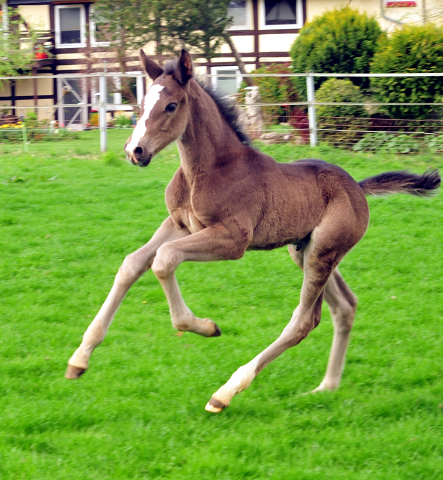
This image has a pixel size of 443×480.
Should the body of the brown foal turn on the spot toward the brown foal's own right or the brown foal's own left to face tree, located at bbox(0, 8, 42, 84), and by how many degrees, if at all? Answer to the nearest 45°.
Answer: approximately 135° to the brown foal's own right

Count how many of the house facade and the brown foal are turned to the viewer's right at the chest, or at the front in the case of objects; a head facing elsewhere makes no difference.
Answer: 0

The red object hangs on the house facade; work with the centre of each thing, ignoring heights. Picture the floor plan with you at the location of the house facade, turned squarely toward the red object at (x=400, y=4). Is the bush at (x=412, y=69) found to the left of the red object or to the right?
right

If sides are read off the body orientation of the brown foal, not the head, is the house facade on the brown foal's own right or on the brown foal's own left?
on the brown foal's own right

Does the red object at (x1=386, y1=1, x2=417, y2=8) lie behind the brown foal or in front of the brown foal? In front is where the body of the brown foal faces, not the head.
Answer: behind

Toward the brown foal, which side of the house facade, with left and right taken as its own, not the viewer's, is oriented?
front

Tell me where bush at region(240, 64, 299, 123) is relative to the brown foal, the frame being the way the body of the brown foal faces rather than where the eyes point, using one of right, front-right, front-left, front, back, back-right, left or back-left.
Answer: back-right

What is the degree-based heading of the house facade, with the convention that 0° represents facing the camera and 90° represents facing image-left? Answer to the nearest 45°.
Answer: approximately 0°

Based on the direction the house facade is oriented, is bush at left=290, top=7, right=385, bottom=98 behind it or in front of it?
in front

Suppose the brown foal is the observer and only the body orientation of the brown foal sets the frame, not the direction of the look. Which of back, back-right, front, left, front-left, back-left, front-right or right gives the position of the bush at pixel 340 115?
back-right
